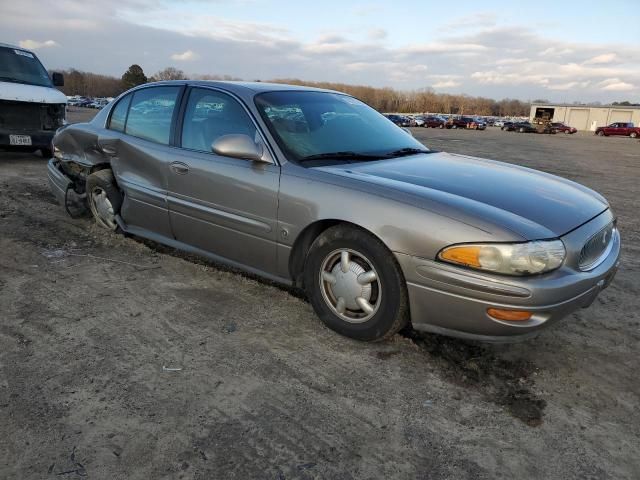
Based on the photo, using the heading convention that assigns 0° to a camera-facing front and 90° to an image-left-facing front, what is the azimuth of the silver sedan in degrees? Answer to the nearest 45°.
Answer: approximately 315°

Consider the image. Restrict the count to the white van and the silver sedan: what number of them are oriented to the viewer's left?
0

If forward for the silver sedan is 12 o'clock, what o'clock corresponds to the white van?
The white van is roughly at 6 o'clock from the silver sedan.

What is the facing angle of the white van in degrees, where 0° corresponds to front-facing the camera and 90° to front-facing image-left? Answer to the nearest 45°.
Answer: approximately 0°

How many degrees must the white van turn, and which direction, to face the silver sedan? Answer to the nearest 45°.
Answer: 0° — it already faces it
